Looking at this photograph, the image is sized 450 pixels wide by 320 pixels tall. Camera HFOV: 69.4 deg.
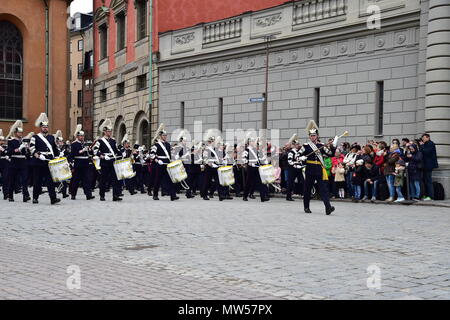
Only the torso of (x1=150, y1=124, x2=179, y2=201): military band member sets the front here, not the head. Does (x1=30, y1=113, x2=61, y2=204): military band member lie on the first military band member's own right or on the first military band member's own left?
on the first military band member's own right

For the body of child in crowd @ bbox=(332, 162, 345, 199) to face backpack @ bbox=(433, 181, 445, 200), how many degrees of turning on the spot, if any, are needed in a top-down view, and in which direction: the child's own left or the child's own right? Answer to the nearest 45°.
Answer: approximately 135° to the child's own left

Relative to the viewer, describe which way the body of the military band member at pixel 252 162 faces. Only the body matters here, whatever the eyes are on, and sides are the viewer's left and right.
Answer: facing the viewer and to the right of the viewer

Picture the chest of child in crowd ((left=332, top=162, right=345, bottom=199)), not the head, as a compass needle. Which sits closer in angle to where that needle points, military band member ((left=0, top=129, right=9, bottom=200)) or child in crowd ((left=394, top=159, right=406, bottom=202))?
the military band member

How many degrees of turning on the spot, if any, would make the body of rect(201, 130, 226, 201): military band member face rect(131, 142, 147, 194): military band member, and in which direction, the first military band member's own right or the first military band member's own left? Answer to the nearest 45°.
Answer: approximately 180°
